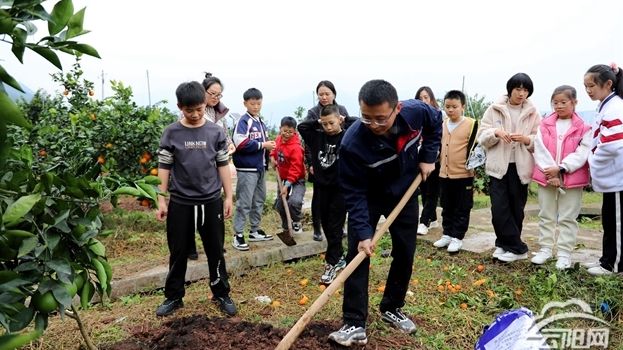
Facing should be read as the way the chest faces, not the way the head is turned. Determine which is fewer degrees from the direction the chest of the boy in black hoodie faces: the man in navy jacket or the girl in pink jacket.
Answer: the man in navy jacket

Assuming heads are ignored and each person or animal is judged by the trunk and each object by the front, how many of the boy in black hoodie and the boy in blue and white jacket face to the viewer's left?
0

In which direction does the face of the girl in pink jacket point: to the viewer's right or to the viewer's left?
to the viewer's left

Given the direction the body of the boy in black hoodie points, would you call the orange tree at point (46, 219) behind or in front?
in front

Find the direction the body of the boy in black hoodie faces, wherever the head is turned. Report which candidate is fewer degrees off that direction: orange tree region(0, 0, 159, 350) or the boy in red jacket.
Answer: the orange tree

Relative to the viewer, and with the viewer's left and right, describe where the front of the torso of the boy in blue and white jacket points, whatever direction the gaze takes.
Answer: facing the viewer and to the right of the viewer

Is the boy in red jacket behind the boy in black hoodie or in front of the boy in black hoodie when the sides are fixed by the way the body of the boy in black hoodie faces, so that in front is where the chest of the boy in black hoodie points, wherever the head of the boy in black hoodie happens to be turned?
behind

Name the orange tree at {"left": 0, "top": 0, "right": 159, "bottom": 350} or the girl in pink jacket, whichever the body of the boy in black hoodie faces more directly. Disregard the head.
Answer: the orange tree
